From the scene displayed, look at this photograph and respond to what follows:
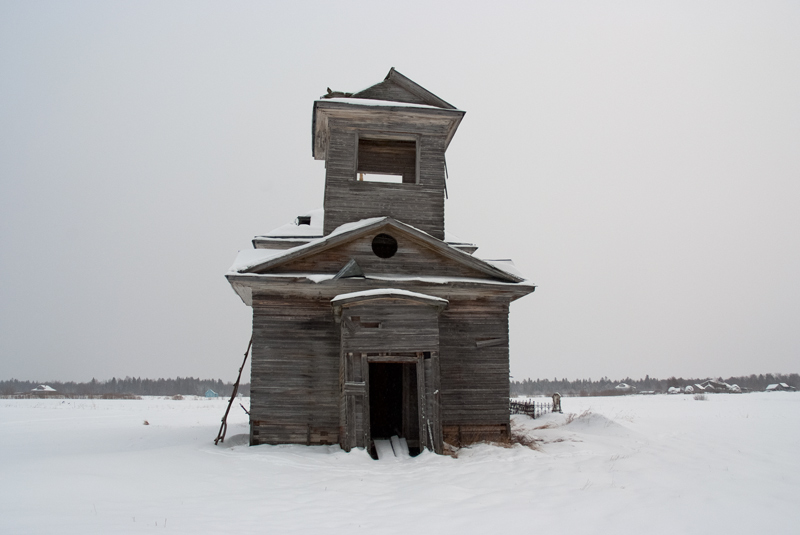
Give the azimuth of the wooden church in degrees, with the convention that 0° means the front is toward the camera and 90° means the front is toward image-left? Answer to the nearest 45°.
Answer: approximately 0°
